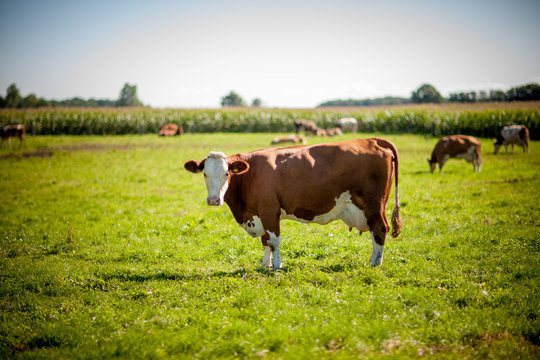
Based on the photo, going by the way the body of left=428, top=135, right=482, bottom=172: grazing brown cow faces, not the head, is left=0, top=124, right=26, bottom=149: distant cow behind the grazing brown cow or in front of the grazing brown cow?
in front

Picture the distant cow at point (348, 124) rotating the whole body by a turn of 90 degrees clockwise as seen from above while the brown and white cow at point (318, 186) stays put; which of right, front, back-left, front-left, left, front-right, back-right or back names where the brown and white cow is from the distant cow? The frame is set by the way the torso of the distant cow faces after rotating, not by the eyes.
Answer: back

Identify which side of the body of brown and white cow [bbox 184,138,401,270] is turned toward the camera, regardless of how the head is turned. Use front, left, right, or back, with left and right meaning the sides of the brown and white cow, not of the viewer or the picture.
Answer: left

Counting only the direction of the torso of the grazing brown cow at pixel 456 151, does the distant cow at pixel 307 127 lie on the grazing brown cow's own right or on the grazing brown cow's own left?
on the grazing brown cow's own right

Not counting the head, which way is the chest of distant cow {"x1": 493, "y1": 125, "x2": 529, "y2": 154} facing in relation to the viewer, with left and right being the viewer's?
facing to the left of the viewer

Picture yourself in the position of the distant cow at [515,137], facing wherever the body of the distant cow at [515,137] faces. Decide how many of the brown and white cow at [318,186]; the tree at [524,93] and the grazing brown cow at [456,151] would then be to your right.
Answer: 1

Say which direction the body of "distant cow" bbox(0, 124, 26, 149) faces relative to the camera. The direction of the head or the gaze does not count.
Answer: to the viewer's left

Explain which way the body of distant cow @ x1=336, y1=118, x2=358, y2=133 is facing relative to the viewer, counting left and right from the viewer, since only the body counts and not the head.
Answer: facing to the left of the viewer
